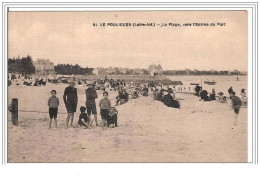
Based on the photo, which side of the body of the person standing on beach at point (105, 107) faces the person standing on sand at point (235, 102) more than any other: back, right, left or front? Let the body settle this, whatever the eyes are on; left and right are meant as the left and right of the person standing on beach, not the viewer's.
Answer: left

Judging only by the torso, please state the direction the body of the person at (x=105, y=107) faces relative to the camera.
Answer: toward the camera

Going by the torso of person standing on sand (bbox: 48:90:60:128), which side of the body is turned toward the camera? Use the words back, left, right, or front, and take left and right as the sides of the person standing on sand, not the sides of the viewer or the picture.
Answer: front

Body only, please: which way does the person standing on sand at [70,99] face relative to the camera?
toward the camera

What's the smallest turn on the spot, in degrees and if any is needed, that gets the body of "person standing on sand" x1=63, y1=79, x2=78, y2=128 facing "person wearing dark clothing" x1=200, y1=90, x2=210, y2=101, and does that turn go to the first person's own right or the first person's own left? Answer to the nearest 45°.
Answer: approximately 90° to the first person's own left
